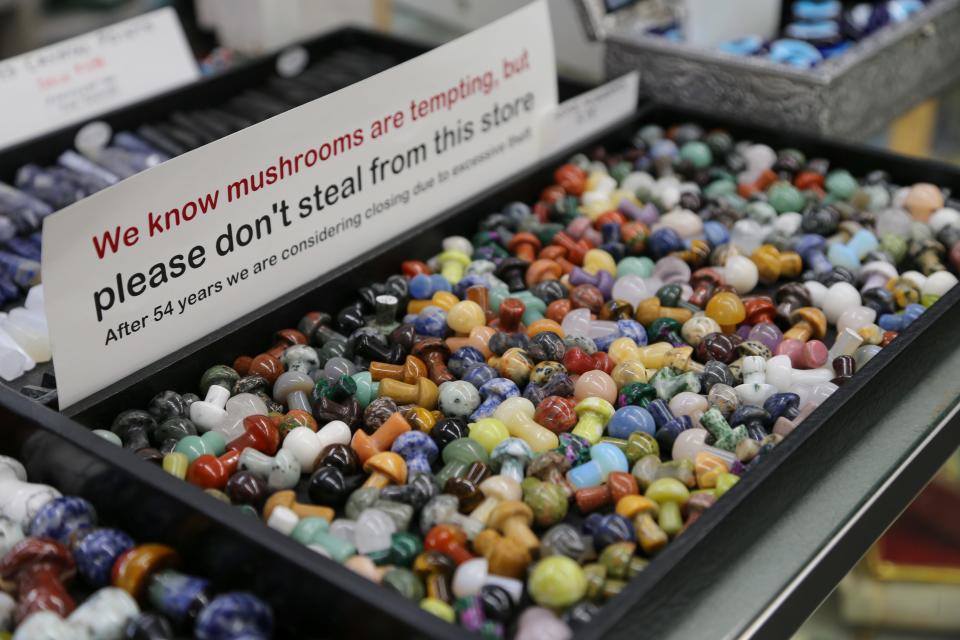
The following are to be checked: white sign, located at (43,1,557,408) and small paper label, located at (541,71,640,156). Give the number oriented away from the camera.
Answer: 0

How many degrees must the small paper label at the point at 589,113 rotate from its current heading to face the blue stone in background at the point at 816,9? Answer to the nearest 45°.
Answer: approximately 90° to its left

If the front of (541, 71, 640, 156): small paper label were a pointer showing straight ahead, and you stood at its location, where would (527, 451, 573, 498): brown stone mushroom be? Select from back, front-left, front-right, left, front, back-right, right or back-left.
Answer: front-right

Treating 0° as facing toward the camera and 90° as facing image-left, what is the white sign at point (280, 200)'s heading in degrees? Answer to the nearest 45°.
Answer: approximately 315°

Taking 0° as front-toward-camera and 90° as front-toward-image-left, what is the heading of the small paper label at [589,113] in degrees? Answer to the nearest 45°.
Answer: approximately 315°

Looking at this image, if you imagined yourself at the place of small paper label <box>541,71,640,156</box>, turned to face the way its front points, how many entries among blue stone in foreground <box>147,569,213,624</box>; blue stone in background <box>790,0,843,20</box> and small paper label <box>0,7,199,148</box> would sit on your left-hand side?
1

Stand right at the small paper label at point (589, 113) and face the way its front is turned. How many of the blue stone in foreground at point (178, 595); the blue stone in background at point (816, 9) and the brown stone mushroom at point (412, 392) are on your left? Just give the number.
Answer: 1

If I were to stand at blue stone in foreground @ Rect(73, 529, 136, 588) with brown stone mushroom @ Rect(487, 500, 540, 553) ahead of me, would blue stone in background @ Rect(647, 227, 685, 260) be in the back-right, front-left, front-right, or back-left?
front-left

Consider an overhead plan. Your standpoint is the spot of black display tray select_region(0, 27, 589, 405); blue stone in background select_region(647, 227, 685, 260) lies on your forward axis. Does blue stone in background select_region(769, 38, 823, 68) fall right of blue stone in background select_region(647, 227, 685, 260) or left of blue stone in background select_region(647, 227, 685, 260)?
left

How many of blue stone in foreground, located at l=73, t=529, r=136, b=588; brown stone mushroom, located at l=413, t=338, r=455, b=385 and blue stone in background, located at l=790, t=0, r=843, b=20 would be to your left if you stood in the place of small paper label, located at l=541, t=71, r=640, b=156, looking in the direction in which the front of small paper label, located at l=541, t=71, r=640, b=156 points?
1
